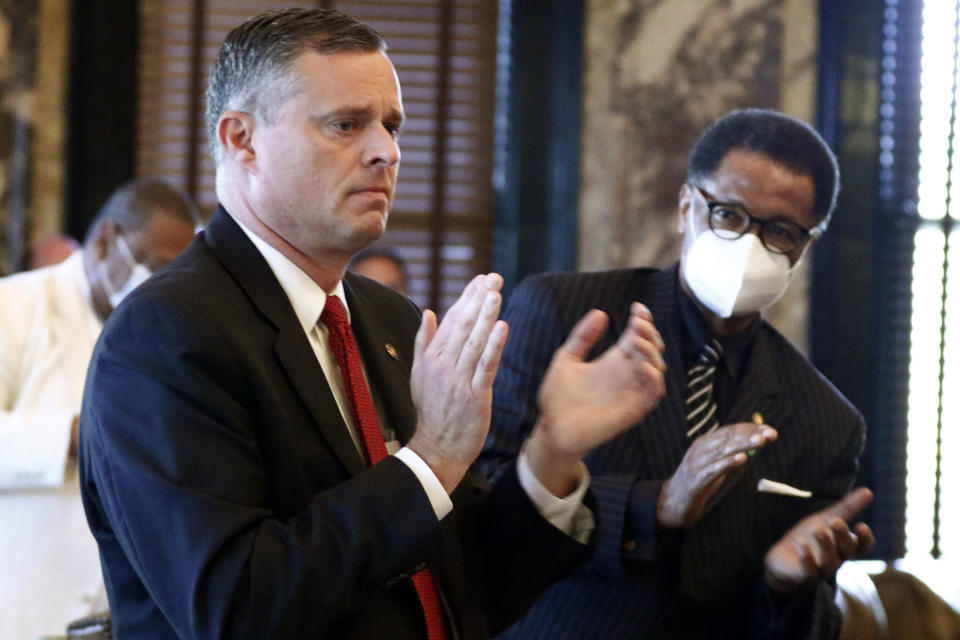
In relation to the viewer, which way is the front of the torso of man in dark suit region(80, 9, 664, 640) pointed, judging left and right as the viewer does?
facing the viewer and to the right of the viewer

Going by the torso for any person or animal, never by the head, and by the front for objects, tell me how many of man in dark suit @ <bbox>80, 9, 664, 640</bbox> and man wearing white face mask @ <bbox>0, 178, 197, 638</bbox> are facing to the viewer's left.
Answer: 0

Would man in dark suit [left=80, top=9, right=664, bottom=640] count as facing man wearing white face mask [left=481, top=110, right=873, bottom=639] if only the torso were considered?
no

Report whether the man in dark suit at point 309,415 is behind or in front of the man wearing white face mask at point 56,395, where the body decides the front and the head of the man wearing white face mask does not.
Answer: in front

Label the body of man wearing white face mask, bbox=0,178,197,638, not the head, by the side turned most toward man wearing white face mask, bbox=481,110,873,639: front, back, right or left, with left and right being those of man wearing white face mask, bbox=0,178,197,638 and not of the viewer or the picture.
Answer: front

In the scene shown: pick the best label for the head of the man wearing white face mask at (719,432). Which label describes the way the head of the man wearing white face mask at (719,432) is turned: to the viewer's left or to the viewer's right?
to the viewer's left

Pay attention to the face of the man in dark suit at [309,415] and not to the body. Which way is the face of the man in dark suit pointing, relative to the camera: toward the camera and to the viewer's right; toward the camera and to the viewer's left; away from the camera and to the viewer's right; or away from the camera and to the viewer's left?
toward the camera and to the viewer's right

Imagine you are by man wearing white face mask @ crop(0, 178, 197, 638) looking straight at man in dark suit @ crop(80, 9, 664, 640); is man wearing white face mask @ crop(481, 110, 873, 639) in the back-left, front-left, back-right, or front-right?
front-left

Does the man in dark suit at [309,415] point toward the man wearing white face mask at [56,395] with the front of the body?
no

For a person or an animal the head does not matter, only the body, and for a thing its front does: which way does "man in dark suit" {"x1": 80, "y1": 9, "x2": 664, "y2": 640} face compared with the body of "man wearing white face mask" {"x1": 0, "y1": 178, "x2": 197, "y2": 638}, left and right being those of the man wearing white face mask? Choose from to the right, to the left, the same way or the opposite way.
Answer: the same way
